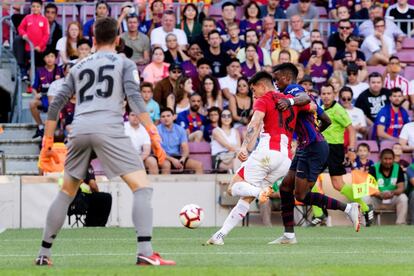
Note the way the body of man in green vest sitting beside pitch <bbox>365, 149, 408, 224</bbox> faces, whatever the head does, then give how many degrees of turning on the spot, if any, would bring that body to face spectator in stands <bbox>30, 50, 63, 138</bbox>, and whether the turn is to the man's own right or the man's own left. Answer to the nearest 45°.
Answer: approximately 90° to the man's own right

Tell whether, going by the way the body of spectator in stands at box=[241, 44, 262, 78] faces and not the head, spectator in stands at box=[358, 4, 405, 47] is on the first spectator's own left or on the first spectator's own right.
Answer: on the first spectator's own left

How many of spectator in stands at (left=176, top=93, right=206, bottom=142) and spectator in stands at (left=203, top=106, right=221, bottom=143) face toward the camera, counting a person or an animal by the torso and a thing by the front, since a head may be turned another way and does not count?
2

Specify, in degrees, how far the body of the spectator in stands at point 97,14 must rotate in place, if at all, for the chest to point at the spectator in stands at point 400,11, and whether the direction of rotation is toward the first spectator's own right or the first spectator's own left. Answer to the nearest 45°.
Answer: approximately 90° to the first spectator's own left

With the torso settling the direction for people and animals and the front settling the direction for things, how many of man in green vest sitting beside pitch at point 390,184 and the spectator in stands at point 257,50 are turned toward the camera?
2

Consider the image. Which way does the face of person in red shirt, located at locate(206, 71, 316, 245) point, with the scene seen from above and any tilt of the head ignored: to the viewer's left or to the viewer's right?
to the viewer's left

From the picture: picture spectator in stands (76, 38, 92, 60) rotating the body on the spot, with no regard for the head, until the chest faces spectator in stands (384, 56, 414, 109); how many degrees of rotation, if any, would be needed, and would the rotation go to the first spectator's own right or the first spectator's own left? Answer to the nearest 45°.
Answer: approximately 90° to the first spectator's own left

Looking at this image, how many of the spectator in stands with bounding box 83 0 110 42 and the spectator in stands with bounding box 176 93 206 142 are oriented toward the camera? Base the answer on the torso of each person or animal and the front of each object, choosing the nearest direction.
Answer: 2
